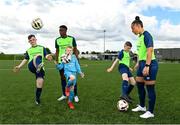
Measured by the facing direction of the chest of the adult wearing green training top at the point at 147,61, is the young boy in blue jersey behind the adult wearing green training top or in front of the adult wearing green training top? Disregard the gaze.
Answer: in front

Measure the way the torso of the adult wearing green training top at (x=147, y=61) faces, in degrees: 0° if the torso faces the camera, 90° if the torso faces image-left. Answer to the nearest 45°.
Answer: approximately 90°

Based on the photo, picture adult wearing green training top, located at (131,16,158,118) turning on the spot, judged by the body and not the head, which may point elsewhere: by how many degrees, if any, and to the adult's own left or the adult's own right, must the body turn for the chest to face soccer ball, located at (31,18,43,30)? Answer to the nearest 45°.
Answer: approximately 45° to the adult's own right
